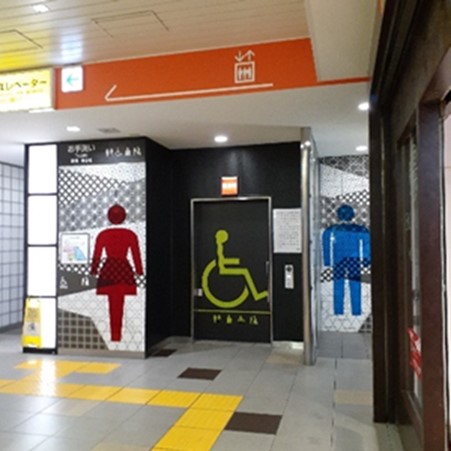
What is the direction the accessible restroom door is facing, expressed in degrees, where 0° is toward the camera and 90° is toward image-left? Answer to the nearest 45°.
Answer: approximately 0°

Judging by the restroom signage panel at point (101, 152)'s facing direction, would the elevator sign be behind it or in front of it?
in front

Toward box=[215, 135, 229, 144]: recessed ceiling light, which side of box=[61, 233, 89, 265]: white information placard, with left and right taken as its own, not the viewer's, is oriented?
left

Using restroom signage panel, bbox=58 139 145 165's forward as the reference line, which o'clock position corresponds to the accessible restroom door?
The accessible restroom door is roughly at 9 o'clock from the restroom signage panel.

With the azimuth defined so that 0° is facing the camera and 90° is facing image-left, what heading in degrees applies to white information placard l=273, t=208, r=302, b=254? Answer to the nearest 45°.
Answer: approximately 0°

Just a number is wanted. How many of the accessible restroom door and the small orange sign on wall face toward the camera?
2

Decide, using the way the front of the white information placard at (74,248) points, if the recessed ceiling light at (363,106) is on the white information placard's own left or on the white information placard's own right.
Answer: on the white information placard's own left

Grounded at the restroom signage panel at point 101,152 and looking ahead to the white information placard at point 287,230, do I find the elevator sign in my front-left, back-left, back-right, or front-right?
back-right

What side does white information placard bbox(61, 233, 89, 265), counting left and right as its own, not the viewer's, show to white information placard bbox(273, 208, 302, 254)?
left
